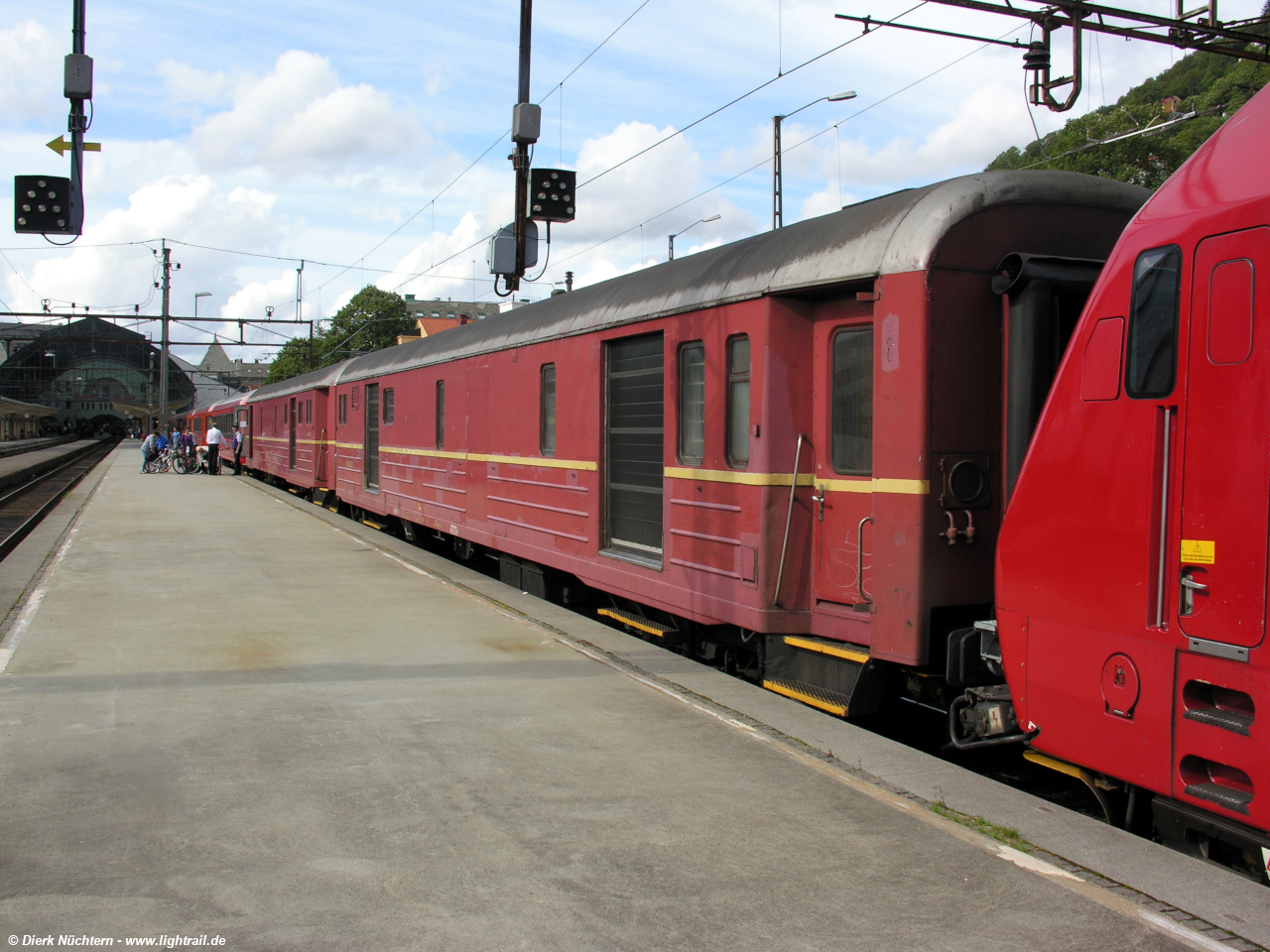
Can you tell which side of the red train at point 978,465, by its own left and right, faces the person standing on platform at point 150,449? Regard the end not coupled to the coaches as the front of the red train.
back

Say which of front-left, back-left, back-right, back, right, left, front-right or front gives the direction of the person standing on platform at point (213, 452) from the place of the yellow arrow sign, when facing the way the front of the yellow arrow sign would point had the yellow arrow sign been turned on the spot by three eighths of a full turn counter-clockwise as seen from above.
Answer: front-left

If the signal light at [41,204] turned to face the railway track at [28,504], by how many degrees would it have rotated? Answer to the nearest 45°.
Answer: approximately 180°

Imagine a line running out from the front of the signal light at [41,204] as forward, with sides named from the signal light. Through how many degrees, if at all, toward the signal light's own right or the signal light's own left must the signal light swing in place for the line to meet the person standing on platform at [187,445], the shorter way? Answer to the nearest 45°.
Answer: approximately 180°

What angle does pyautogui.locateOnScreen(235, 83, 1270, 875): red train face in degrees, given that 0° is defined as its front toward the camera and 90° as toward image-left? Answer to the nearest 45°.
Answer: approximately 315°

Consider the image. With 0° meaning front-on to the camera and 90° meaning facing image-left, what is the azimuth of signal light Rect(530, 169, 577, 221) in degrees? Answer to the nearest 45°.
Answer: approximately 0°
